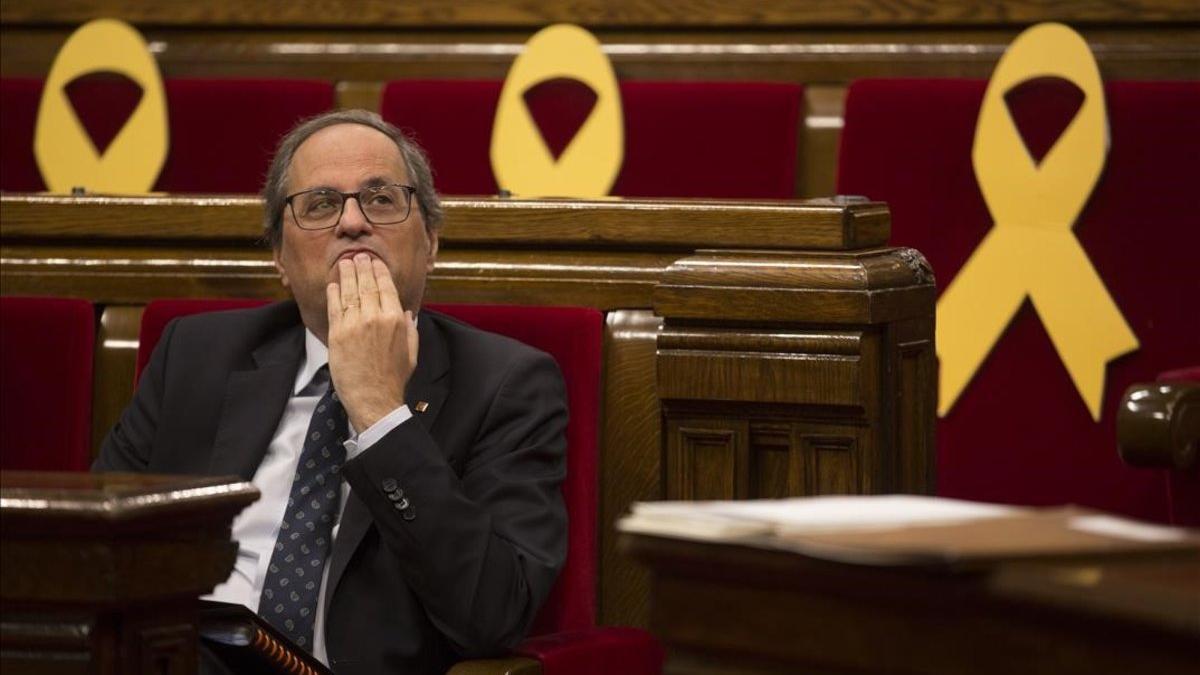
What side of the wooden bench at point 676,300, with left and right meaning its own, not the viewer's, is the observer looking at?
front

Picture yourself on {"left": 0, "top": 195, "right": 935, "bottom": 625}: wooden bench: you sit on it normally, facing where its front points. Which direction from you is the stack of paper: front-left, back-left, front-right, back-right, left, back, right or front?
front

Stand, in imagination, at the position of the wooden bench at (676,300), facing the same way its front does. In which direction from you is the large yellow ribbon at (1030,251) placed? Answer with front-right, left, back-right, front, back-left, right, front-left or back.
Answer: back-left

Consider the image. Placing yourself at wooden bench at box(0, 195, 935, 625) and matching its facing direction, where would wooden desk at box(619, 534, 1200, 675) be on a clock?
The wooden desk is roughly at 12 o'clock from the wooden bench.

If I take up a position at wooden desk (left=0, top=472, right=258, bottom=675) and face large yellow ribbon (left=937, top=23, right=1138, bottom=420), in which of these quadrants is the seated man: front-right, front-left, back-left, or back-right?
front-left

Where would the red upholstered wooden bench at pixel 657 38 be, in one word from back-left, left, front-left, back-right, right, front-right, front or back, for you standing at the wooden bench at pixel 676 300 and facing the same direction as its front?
back

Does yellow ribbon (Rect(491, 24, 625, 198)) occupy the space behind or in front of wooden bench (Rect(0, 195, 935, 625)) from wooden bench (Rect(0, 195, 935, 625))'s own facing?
behind

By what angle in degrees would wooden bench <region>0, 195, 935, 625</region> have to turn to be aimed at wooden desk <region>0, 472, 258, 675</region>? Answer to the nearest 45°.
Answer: approximately 45° to its right

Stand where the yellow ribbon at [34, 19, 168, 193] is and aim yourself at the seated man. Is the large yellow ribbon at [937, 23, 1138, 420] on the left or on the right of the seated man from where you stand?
left

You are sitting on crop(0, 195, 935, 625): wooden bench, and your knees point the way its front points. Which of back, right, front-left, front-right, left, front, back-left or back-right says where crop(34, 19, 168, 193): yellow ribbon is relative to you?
back-right
